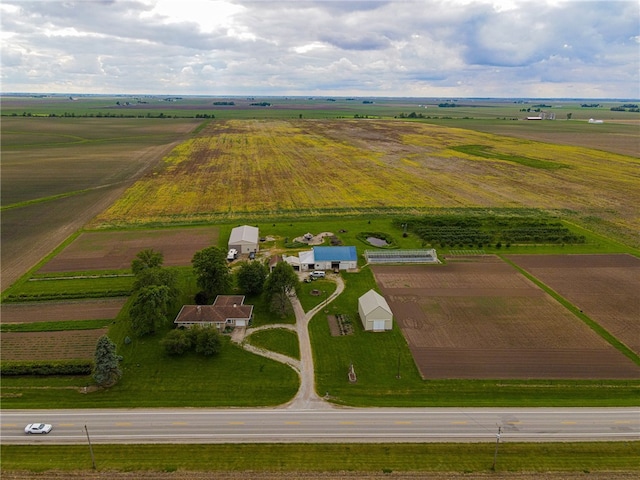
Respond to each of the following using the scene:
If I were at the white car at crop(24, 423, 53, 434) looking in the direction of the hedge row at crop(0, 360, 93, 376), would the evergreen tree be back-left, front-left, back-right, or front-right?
front-right

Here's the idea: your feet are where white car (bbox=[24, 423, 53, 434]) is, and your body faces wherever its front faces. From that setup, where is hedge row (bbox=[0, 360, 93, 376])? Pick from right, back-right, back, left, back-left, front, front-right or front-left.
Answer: left

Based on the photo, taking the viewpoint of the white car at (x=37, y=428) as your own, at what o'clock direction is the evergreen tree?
The evergreen tree is roughly at 11 o'clock from the white car.

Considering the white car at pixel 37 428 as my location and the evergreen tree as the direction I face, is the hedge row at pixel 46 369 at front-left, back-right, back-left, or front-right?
front-left

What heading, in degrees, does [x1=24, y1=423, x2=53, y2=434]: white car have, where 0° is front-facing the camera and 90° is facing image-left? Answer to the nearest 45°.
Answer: approximately 270°

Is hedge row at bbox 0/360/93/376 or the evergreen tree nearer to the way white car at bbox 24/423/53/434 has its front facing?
the evergreen tree
